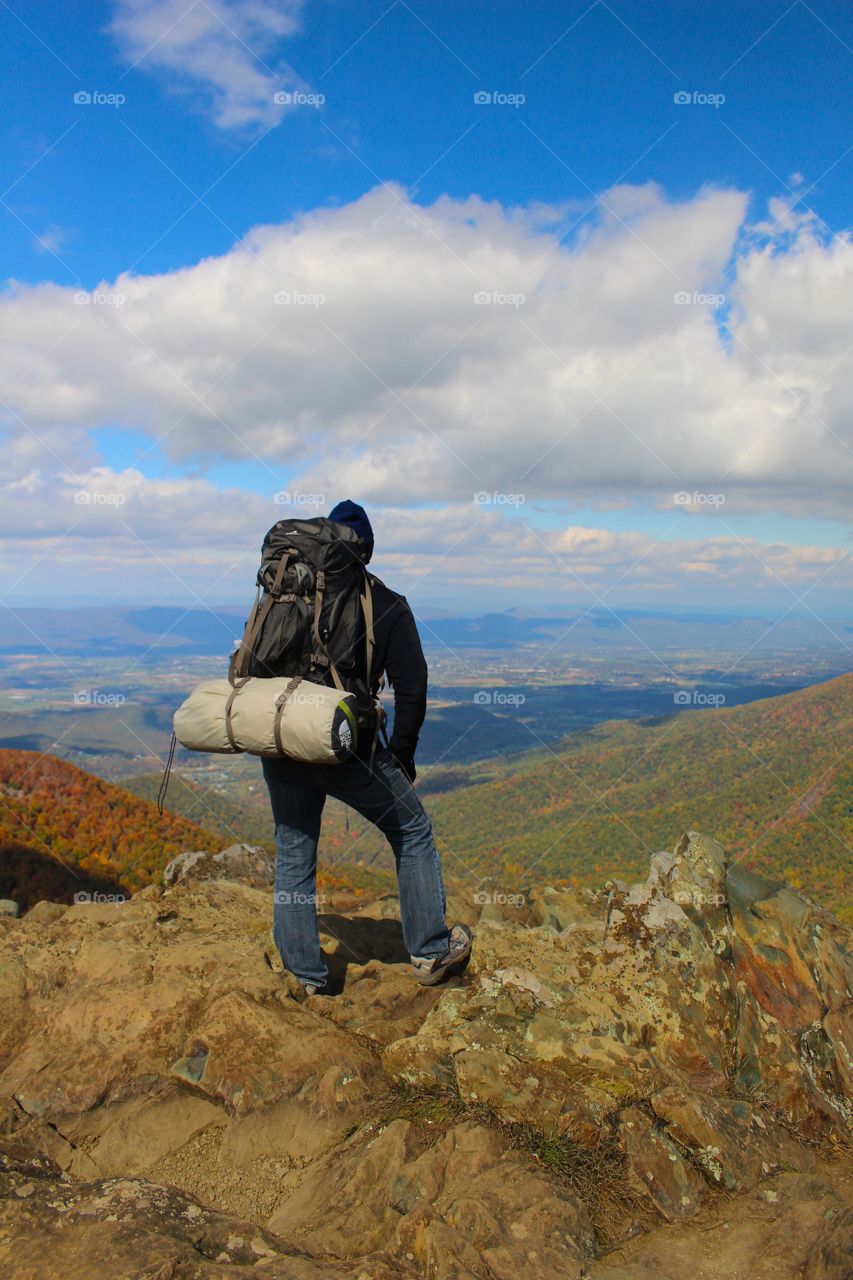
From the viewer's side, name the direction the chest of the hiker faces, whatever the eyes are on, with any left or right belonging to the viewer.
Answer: facing away from the viewer and to the right of the viewer
